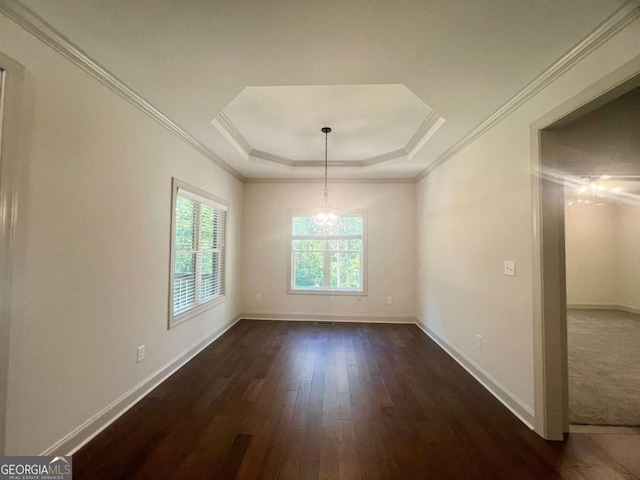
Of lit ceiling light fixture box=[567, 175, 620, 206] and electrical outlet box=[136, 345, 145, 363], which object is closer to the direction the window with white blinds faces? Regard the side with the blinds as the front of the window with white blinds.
the lit ceiling light fixture

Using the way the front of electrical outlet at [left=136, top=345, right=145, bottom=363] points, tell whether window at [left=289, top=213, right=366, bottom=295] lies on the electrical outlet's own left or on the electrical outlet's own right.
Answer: on the electrical outlet's own left

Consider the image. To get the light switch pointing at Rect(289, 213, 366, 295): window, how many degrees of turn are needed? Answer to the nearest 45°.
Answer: approximately 90° to its right

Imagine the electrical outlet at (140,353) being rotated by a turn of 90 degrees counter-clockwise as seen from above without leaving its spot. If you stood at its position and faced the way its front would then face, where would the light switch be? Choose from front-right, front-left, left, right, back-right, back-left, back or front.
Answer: right

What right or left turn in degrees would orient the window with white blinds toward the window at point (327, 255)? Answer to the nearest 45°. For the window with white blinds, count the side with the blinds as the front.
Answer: approximately 45° to its left

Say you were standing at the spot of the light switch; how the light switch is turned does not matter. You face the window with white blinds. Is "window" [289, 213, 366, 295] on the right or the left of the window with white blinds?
right

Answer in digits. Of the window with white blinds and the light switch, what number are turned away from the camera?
0

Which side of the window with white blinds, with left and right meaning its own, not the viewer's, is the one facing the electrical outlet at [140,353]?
right

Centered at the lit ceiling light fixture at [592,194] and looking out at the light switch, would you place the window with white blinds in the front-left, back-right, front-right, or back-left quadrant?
front-right

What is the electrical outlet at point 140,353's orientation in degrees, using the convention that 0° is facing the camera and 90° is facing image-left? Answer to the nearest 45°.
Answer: approximately 315°

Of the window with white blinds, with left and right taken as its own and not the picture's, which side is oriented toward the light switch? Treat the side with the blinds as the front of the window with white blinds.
front

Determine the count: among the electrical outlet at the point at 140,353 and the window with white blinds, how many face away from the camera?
0
